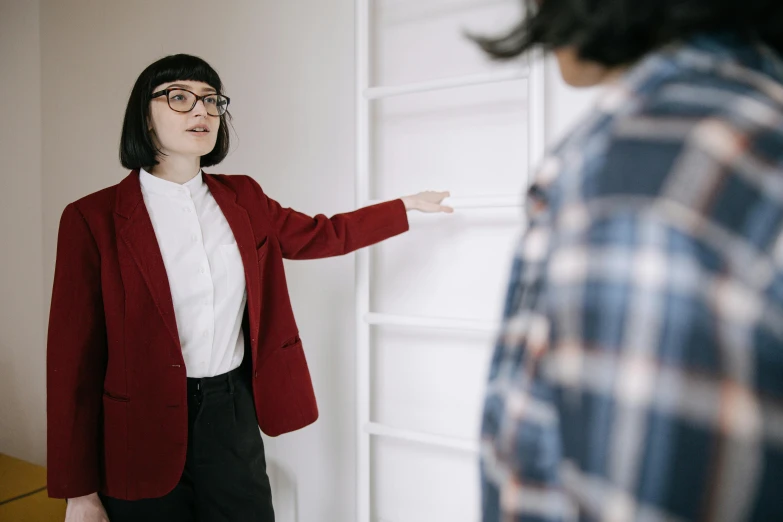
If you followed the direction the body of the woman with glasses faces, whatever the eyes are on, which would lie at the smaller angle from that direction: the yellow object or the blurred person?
the blurred person

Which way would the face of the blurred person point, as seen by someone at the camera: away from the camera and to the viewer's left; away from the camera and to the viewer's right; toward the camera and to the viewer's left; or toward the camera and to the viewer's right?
away from the camera and to the viewer's left

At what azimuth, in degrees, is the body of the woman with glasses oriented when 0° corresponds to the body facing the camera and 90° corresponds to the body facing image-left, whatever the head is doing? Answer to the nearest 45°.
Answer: approximately 315°

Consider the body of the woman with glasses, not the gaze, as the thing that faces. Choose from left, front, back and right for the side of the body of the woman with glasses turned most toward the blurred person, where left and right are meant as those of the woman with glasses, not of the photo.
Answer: front
